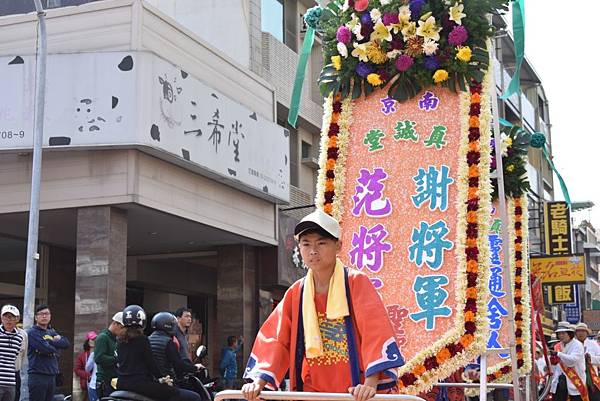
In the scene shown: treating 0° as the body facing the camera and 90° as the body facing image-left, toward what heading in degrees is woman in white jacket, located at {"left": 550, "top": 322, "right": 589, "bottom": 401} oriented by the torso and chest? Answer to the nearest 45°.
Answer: approximately 45°

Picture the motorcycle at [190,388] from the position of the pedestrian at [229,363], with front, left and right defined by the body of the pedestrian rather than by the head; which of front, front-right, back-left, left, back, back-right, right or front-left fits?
right

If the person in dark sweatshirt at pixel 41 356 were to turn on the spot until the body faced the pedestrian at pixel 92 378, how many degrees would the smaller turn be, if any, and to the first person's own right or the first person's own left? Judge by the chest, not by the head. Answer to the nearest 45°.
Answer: approximately 90° to the first person's own left

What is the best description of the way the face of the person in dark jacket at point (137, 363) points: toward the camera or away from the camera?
away from the camera

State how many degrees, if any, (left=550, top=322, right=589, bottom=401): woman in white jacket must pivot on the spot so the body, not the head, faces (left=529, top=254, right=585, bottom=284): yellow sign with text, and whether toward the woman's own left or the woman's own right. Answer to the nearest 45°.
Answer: approximately 135° to the woman's own right

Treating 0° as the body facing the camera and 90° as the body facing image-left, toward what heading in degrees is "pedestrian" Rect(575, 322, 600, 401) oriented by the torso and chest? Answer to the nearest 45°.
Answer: approximately 45°

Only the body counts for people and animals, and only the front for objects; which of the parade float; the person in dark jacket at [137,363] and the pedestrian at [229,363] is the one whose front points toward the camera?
the parade float

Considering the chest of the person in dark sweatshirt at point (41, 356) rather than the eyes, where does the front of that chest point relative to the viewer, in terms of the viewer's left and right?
facing the viewer and to the right of the viewer
